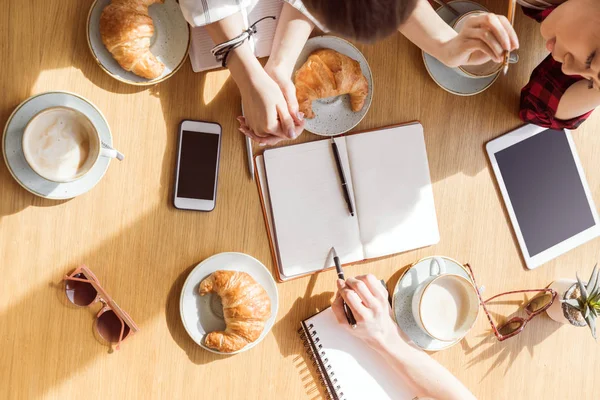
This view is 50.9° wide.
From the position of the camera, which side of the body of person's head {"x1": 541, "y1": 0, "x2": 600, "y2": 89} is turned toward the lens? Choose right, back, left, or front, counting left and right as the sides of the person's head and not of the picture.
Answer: left

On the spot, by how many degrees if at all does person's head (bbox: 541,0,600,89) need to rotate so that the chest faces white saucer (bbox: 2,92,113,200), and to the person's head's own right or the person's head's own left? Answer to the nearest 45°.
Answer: approximately 45° to the person's head's own right
